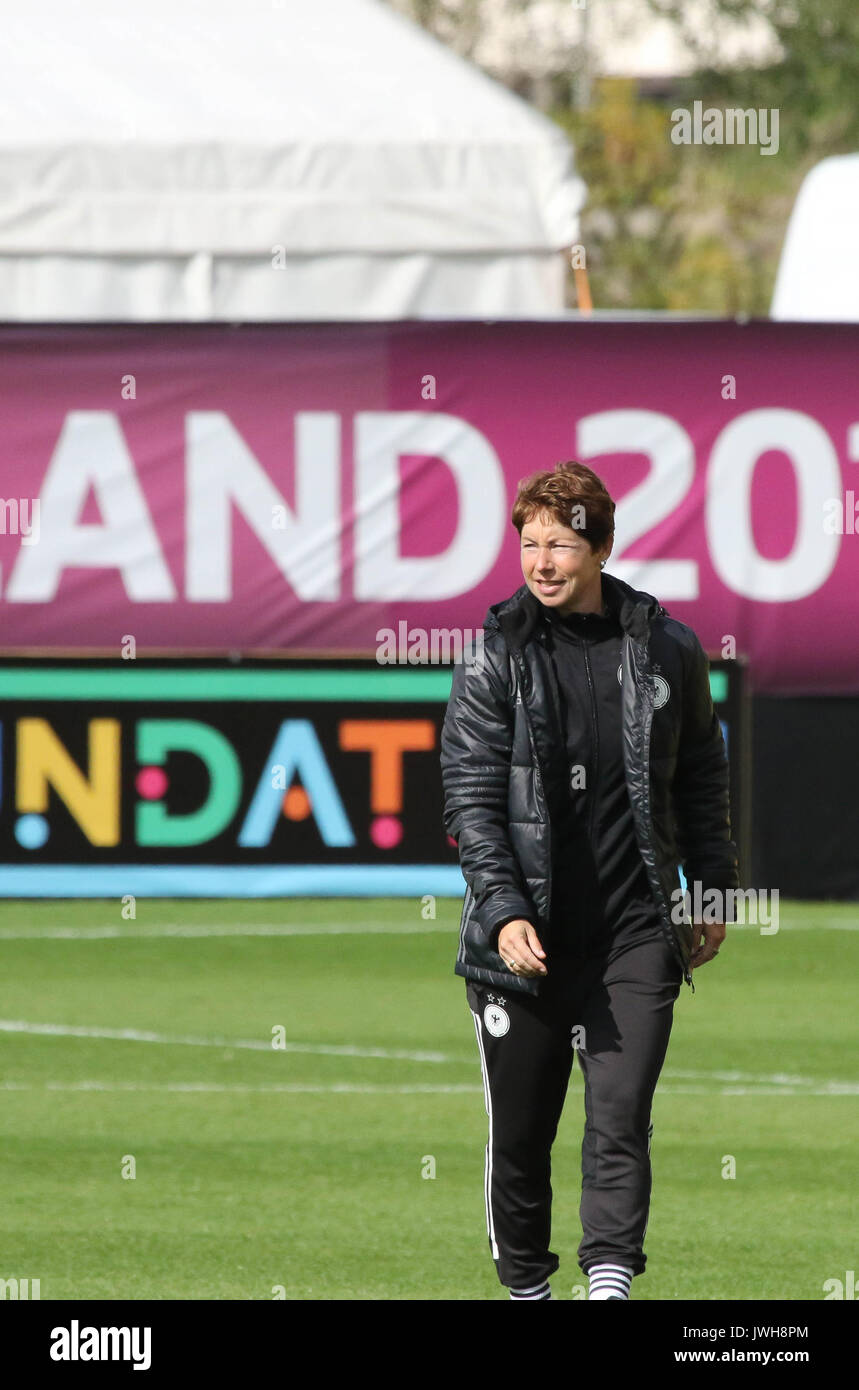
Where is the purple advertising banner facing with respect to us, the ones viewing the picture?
facing the viewer

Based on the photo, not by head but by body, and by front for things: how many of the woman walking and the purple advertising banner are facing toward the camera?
2

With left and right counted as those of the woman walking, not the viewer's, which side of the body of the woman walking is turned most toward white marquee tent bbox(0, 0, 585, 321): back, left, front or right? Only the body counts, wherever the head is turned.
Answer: back

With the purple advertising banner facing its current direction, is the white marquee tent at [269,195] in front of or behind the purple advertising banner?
behind

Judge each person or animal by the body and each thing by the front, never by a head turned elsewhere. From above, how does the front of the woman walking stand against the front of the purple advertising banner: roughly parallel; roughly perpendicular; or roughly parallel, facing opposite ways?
roughly parallel

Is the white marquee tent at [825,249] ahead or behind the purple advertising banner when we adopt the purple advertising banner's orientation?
behind

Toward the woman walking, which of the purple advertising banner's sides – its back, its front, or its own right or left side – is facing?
front

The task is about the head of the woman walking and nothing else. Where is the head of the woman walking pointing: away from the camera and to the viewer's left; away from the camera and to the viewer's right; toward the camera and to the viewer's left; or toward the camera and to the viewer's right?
toward the camera and to the viewer's left

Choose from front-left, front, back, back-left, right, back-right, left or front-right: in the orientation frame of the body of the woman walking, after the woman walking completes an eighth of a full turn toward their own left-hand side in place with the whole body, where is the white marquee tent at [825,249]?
back-left

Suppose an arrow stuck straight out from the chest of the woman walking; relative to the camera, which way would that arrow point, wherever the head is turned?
toward the camera
